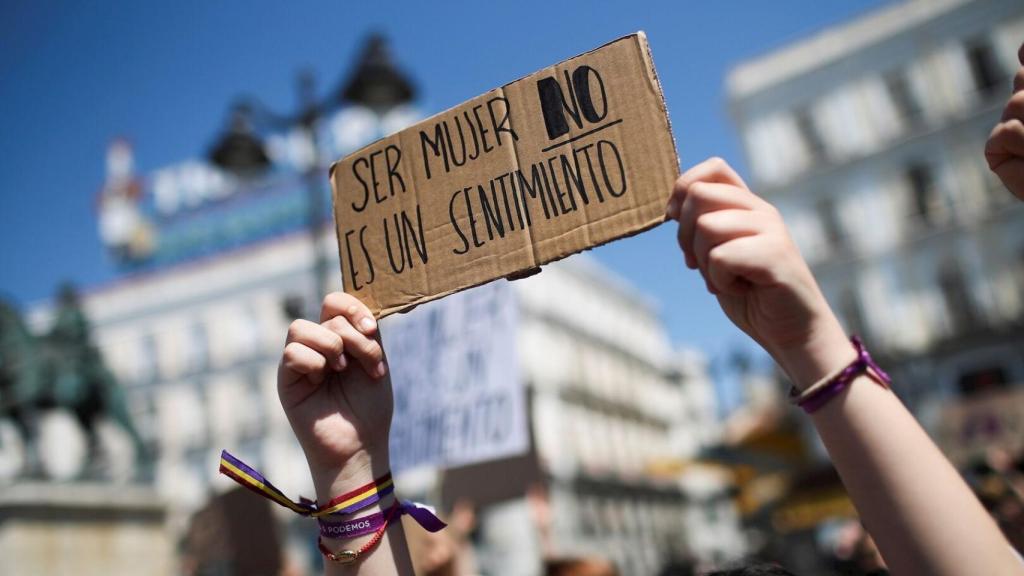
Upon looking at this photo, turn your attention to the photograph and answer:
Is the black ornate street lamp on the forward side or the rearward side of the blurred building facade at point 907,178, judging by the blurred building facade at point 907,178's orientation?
on the forward side

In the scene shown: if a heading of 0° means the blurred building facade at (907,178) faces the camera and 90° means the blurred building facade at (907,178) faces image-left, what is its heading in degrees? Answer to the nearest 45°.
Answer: approximately 45°
